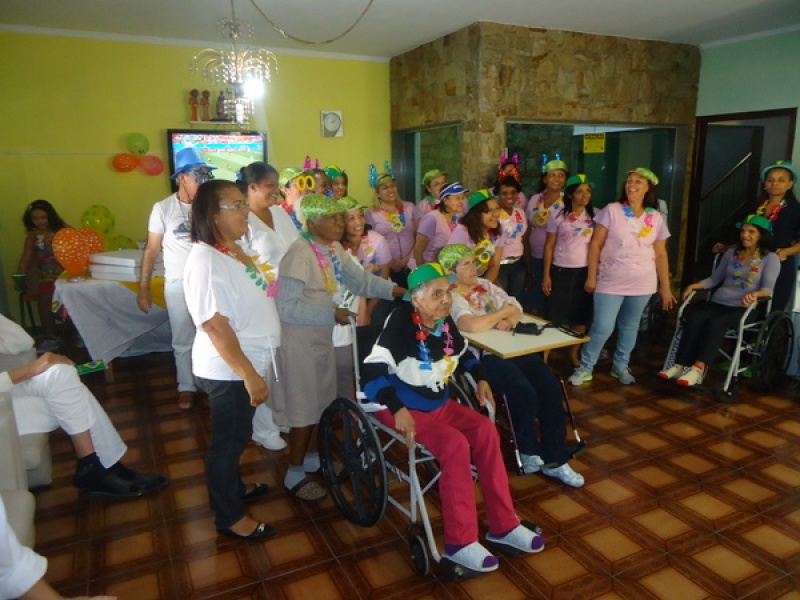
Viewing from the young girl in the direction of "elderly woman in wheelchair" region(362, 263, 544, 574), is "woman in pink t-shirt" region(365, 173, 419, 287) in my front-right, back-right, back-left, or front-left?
front-left

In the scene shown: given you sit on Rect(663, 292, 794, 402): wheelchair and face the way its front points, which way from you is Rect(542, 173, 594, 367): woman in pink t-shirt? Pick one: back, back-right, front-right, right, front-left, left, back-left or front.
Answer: front-right

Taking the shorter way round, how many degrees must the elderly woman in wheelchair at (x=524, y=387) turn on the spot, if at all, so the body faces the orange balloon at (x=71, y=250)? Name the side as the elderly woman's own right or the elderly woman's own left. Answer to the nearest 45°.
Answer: approximately 135° to the elderly woman's own right

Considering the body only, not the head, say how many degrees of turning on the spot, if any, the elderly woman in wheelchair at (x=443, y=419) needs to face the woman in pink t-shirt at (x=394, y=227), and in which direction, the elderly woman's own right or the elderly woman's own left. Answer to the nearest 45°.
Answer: approximately 135° to the elderly woman's own left

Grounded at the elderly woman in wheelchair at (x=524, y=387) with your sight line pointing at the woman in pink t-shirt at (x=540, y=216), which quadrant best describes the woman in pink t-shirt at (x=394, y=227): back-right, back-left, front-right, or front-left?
front-left

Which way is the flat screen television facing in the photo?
toward the camera

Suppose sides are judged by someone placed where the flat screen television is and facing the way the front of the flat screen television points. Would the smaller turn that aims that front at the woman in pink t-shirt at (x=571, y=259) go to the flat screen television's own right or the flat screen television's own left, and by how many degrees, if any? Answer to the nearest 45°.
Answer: approximately 45° to the flat screen television's own left

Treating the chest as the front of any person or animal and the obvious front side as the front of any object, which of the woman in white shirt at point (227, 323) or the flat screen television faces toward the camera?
the flat screen television

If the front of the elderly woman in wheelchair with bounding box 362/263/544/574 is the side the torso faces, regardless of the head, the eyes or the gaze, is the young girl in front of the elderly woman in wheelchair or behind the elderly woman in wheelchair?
behind

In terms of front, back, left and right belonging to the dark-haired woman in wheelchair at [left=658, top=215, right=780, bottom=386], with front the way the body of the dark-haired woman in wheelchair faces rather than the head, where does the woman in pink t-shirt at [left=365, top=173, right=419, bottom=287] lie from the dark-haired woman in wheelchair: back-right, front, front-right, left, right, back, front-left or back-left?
front-right

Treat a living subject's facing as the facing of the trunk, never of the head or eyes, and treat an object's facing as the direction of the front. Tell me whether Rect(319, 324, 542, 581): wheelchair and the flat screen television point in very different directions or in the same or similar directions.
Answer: same or similar directions

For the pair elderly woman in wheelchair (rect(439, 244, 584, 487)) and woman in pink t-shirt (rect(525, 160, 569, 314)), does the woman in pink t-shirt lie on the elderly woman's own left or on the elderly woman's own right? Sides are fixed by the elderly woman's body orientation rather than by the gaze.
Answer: on the elderly woman's own left

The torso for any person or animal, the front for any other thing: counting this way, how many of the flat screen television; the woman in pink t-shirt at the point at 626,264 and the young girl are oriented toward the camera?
3

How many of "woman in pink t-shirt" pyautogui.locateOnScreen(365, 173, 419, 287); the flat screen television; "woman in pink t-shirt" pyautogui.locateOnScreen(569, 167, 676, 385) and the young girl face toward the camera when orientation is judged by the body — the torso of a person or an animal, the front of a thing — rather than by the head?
4

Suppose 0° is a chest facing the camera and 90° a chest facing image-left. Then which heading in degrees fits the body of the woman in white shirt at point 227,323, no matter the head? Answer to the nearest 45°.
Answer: approximately 270°

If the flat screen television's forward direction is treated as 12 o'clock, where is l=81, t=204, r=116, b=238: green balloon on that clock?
The green balloon is roughly at 2 o'clock from the flat screen television.
